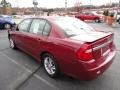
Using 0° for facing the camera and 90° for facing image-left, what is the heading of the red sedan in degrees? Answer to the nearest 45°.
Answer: approximately 135°

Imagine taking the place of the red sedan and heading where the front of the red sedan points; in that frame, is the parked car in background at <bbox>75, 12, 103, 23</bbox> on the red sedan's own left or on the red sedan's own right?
on the red sedan's own right
